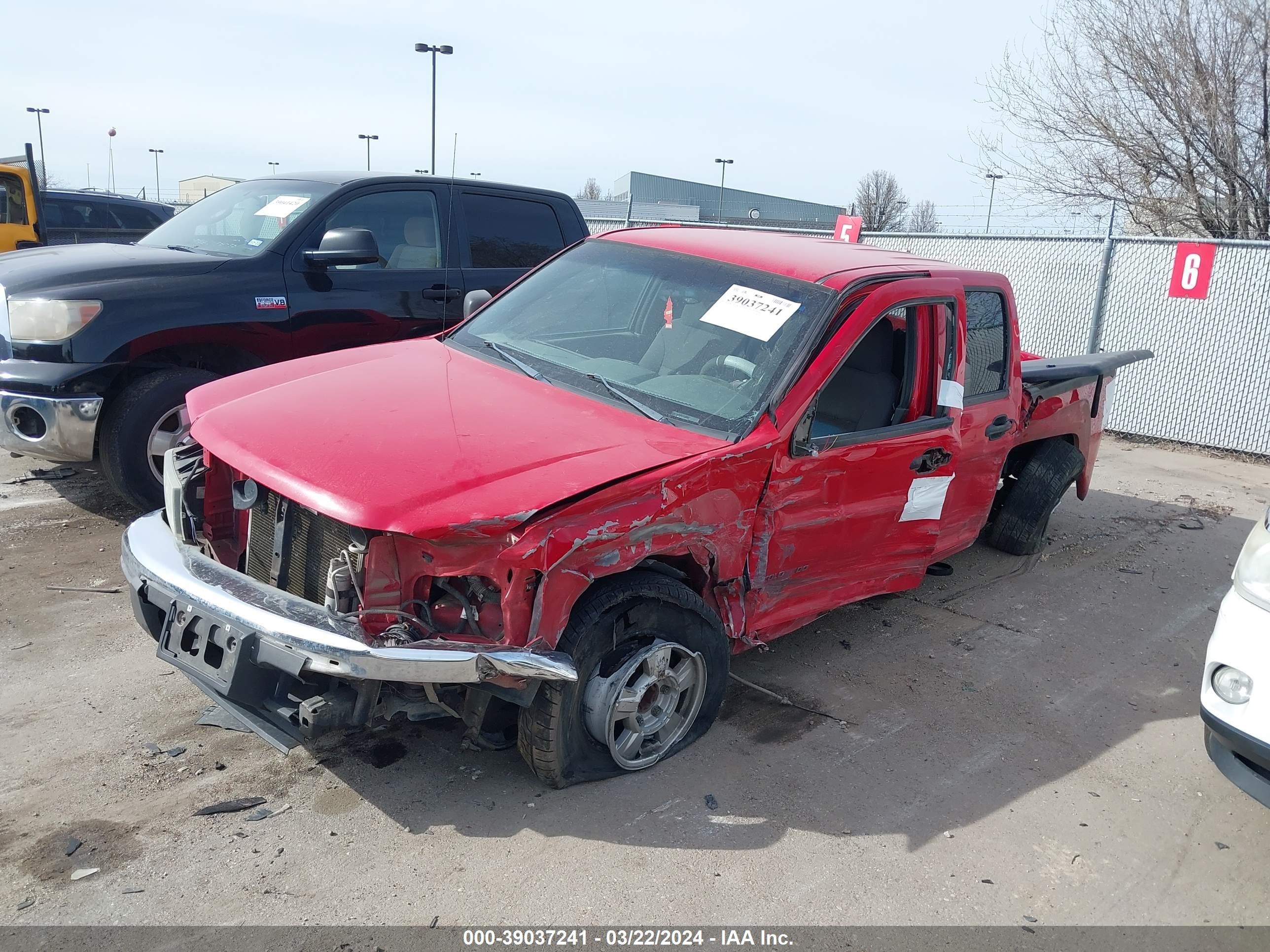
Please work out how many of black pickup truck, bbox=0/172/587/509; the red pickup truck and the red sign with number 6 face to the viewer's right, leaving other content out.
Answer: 0

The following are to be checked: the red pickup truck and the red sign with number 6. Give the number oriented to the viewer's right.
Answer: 0

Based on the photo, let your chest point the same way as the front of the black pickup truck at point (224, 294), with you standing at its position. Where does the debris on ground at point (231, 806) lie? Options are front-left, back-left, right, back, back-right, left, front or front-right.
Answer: front-left

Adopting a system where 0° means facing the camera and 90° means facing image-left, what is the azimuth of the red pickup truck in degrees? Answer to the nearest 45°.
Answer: approximately 45°

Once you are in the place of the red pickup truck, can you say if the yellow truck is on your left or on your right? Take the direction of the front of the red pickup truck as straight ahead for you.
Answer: on your right

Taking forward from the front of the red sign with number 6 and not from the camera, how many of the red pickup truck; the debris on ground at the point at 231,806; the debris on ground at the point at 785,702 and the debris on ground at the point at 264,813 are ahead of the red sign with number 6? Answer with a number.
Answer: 4

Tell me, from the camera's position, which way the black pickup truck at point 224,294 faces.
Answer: facing the viewer and to the left of the viewer

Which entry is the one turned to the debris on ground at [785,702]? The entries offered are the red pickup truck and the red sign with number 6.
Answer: the red sign with number 6

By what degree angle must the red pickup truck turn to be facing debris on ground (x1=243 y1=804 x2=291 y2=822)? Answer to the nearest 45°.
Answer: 0° — it already faces it

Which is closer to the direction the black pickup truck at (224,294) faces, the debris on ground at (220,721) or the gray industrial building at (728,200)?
the debris on ground

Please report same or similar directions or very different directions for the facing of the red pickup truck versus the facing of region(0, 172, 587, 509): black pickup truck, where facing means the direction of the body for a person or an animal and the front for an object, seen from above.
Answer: same or similar directions

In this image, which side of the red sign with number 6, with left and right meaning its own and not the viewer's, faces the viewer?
front

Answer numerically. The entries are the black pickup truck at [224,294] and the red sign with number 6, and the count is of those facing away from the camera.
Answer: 0

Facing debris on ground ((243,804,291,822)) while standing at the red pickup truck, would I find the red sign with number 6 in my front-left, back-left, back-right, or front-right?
back-left

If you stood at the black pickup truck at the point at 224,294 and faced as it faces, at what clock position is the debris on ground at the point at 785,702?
The debris on ground is roughly at 9 o'clock from the black pickup truck.
